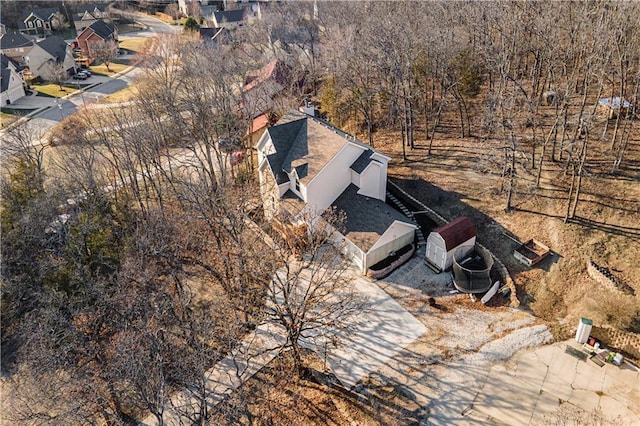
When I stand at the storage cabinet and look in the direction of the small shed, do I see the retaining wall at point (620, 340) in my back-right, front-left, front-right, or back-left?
back-right

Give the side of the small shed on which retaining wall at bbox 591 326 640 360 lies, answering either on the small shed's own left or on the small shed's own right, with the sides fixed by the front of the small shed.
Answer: on the small shed's own left

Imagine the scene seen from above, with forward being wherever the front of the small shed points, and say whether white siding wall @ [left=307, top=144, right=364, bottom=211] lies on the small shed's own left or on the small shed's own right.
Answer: on the small shed's own right

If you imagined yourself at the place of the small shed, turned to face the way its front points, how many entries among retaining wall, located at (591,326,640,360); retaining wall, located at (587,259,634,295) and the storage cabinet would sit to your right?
0

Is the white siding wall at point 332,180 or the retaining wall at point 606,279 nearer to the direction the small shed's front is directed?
the white siding wall

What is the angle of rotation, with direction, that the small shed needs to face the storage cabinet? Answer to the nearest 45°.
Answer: approximately 90° to its left

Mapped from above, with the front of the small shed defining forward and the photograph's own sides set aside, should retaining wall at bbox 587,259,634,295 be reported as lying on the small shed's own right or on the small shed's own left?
on the small shed's own left

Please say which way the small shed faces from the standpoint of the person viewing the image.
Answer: facing the viewer and to the left of the viewer
